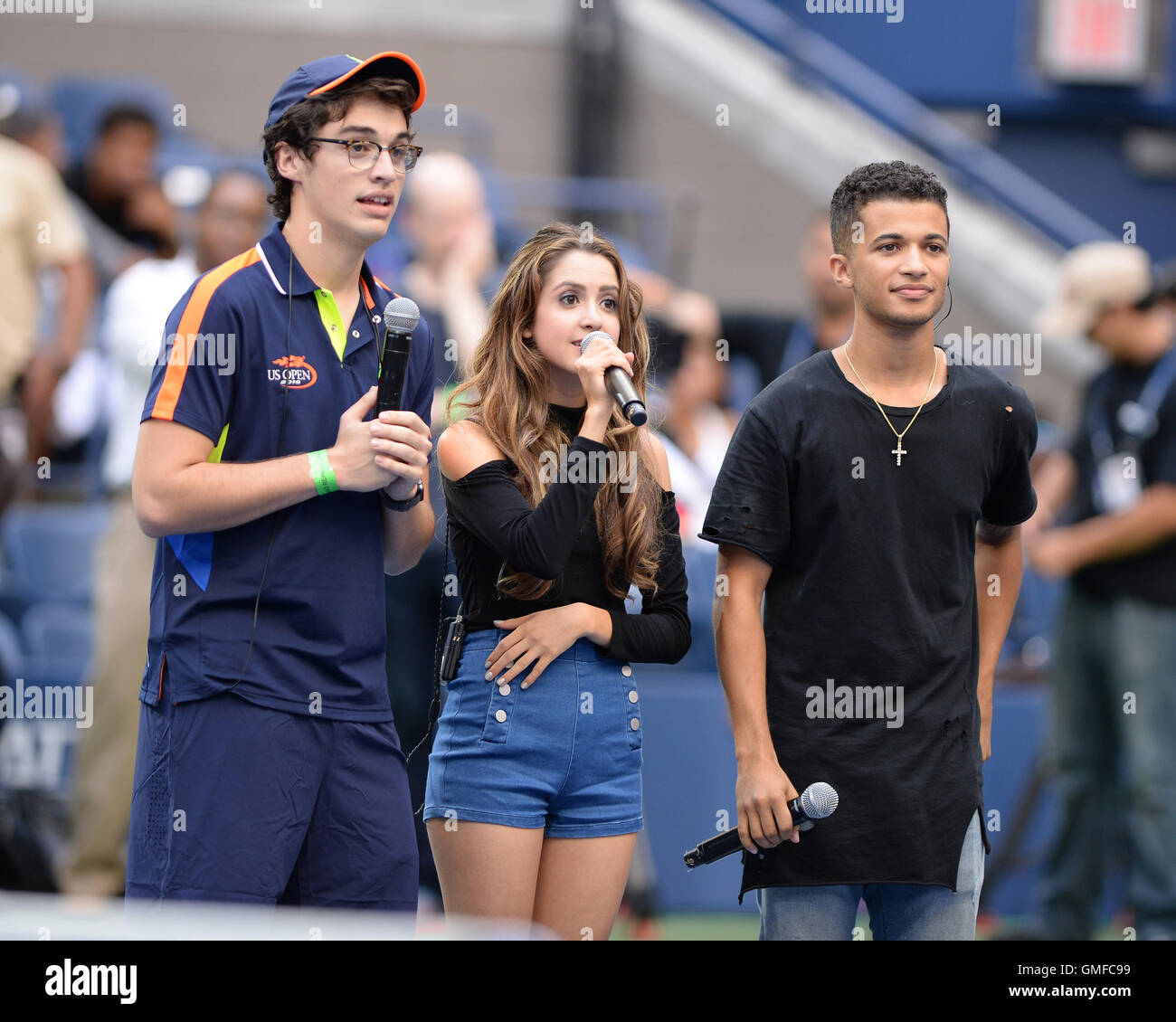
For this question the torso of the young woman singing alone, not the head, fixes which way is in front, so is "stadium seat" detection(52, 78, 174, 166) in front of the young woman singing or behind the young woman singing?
behind

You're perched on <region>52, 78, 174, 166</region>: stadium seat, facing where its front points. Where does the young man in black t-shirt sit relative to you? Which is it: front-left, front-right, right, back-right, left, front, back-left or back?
front

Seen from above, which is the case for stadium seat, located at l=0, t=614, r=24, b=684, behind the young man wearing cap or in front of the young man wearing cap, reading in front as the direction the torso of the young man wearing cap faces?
behind

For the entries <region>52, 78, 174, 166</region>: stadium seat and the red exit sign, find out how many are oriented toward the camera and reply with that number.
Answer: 2

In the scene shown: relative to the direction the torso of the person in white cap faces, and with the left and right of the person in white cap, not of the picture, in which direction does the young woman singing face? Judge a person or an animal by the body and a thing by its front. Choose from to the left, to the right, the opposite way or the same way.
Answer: to the left

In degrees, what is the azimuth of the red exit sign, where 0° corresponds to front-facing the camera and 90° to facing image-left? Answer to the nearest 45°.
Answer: approximately 0°

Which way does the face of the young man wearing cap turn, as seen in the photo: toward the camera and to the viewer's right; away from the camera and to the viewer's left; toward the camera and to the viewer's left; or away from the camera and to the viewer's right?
toward the camera and to the viewer's right

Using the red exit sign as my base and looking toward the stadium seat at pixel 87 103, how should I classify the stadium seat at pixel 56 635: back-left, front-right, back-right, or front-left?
front-left

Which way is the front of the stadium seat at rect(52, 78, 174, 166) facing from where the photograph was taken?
facing the viewer

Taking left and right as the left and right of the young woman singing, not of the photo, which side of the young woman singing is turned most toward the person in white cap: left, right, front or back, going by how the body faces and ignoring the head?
left

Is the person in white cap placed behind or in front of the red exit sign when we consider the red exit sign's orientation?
in front

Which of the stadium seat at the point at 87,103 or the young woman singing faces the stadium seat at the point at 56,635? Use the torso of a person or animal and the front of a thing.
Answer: the stadium seat at the point at 87,103
